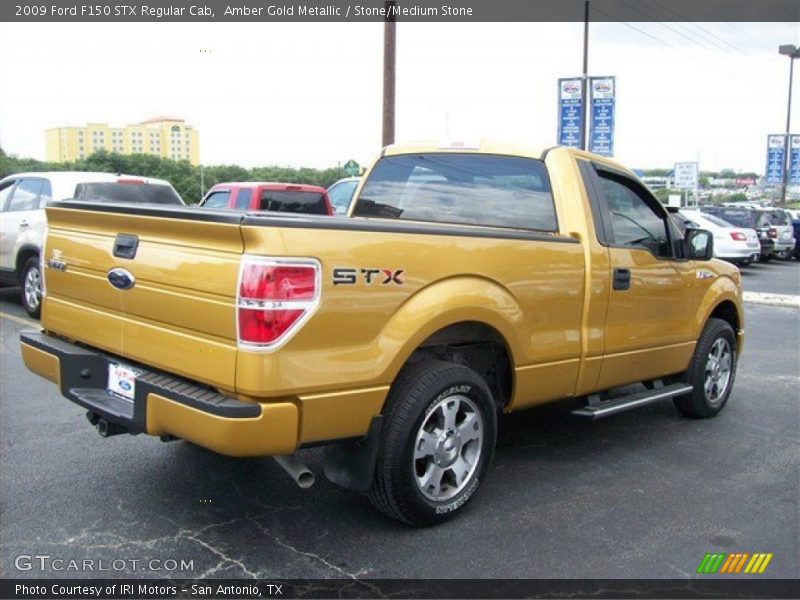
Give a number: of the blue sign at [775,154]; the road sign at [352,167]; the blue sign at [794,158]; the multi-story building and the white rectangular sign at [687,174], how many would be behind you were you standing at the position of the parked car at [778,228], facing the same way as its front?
0

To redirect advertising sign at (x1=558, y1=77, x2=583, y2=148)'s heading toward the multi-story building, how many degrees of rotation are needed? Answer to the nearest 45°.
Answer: approximately 135° to its right

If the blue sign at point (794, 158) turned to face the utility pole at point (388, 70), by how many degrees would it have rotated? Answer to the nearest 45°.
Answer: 0° — it already faces it

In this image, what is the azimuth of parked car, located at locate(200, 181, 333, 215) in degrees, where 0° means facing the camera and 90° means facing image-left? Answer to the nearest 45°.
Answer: approximately 135°

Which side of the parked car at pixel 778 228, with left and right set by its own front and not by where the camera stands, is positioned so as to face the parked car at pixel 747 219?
left

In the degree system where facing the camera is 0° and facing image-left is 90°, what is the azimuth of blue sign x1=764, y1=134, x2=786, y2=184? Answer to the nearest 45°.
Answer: approximately 0°

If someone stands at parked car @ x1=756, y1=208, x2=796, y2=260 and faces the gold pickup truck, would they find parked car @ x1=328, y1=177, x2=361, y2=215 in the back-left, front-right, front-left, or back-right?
front-right

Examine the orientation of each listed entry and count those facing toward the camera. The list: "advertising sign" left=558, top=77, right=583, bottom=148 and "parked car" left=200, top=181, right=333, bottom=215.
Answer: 1

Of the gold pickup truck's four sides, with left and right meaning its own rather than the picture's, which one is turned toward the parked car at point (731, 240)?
front

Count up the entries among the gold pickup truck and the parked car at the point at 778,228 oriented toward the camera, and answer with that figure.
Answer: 0

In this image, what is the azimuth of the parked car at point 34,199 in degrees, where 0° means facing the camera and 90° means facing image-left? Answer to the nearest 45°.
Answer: approximately 135°

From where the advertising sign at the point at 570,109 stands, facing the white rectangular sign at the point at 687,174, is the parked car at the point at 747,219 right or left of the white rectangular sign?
right

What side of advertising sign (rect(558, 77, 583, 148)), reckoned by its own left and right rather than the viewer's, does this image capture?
front

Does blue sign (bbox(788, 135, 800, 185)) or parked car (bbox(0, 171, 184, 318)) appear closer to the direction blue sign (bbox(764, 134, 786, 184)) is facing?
the parked car

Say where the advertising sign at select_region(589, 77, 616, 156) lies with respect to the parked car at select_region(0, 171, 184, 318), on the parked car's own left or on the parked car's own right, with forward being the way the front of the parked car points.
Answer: on the parked car's own right

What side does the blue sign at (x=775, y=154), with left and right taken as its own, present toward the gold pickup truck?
front

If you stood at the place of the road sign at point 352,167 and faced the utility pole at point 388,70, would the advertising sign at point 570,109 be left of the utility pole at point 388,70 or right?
left
